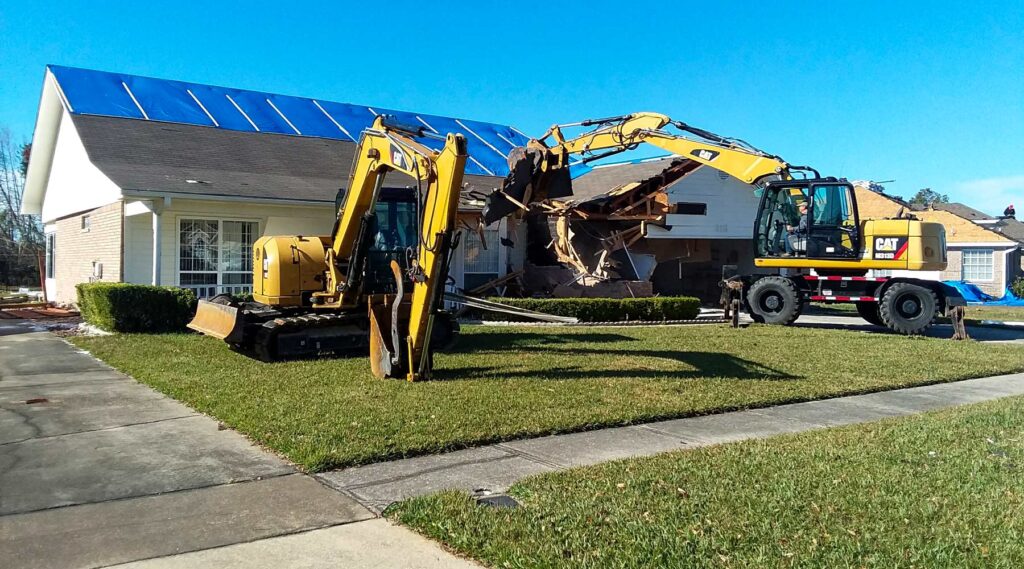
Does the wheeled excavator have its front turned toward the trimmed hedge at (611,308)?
yes

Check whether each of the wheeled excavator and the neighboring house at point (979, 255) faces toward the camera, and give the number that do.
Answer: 1

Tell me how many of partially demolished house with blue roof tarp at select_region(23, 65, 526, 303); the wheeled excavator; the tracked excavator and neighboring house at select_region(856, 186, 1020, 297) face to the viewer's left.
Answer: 1

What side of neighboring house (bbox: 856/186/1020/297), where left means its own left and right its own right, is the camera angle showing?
front

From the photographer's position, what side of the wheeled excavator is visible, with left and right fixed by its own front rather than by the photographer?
left

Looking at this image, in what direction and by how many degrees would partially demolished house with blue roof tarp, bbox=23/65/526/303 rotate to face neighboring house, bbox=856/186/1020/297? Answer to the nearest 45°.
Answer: approximately 45° to its left

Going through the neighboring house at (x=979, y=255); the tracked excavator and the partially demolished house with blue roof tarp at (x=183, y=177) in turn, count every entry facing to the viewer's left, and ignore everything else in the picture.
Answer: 0

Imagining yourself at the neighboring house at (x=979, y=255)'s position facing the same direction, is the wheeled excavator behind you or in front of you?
in front

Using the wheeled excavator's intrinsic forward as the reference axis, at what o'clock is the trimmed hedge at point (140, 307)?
The trimmed hedge is roughly at 11 o'clock from the wheeled excavator.

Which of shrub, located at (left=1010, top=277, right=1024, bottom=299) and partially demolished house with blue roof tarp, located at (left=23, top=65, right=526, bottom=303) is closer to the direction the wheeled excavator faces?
the partially demolished house with blue roof tarp

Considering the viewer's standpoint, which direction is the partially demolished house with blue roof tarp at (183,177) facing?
facing the viewer and to the right of the viewer

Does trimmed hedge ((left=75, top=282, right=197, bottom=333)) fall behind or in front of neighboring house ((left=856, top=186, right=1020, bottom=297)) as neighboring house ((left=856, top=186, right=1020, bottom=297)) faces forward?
in front

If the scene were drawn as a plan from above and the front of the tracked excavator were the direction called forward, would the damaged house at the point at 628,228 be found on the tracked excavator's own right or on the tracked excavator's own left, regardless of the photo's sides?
on the tracked excavator's own left
